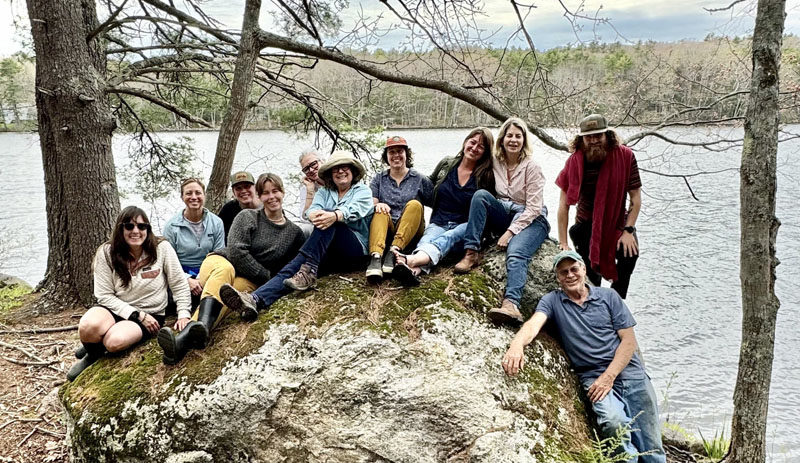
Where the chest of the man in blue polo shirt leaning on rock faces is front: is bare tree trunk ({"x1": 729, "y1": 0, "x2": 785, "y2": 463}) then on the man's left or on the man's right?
on the man's left

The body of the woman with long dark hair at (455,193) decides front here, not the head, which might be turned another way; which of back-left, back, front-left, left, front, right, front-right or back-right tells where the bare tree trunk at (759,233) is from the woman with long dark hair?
back-left

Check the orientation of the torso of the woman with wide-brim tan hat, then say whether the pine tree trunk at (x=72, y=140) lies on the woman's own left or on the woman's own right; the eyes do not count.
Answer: on the woman's own right

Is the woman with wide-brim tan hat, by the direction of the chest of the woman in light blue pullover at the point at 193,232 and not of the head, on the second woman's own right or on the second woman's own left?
on the second woman's own left

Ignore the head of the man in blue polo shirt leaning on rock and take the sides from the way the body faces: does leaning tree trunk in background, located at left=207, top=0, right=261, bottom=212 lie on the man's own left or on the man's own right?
on the man's own right

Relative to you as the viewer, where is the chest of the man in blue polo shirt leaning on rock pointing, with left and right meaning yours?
facing the viewer

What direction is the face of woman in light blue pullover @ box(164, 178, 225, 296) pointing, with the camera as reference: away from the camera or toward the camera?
toward the camera

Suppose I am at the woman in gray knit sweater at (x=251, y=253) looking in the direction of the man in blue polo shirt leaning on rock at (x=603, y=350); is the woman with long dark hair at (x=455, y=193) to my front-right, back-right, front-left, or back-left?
front-left

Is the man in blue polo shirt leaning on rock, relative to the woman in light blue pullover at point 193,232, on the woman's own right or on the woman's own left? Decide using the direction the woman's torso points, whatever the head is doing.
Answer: on the woman's own left

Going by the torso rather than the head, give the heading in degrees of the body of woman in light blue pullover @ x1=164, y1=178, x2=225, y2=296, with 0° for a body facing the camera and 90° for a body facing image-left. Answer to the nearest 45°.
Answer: approximately 0°

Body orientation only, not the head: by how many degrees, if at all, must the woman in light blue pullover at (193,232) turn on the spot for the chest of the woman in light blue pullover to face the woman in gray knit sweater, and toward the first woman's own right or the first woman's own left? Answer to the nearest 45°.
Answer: approximately 45° to the first woman's own left

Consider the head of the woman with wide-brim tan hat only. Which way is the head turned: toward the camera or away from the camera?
toward the camera

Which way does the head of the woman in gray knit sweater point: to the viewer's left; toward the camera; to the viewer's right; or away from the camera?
toward the camera

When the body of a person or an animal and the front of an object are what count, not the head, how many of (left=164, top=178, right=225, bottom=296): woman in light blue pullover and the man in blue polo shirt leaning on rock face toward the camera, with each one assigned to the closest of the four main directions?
2

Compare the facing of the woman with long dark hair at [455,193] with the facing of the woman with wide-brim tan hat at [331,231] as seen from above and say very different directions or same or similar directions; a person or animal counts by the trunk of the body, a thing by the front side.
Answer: same or similar directions

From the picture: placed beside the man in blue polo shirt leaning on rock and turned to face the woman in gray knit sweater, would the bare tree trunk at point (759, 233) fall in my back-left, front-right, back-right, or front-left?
back-right

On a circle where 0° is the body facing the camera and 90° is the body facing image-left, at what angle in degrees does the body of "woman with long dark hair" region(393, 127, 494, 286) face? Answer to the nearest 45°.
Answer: approximately 45°

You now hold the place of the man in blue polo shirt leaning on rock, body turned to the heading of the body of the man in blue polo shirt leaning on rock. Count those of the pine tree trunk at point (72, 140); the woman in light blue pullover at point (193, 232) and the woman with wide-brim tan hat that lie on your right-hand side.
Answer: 3

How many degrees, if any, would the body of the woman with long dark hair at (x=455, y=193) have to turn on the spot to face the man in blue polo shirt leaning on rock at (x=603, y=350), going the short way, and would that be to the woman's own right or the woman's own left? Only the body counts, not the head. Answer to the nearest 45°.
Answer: approximately 90° to the woman's own left
